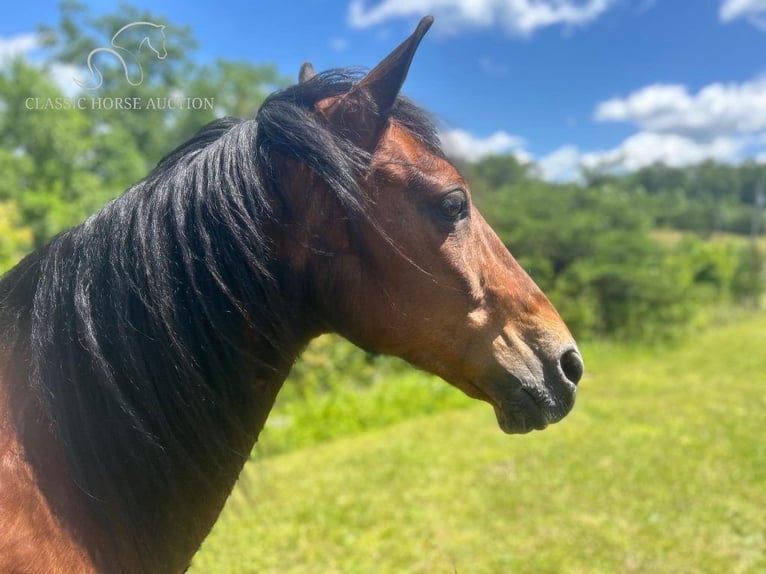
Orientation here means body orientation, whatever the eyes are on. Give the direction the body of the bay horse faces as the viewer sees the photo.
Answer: to the viewer's right
